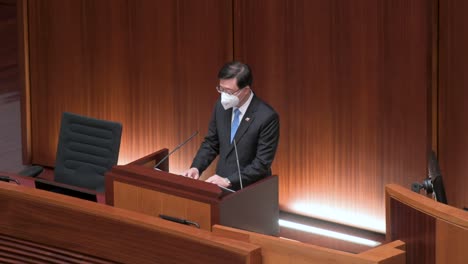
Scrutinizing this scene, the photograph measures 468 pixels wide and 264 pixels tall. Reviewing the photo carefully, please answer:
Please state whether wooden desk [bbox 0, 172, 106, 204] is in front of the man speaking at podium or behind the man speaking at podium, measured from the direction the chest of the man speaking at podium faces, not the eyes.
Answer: in front

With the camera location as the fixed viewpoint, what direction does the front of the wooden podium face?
facing the viewer and to the left of the viewer

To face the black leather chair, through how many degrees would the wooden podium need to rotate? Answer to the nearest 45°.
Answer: approximately 90° to its right

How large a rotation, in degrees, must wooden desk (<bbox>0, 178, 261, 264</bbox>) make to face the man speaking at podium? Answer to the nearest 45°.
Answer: approximately 135° to its right

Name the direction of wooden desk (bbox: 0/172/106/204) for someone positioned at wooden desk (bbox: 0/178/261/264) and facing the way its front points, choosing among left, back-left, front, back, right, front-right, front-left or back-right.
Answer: back-right
